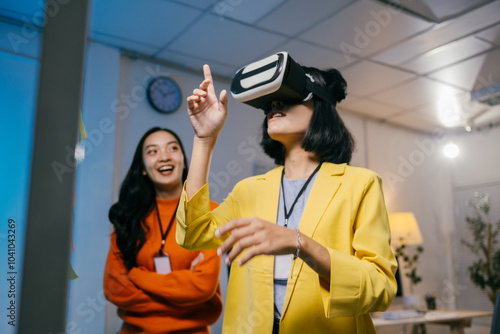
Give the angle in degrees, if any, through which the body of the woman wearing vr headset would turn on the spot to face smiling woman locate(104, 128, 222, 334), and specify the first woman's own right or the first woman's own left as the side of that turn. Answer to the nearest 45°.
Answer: approximately 90° to the first woman's own right

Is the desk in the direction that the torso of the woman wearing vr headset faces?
no

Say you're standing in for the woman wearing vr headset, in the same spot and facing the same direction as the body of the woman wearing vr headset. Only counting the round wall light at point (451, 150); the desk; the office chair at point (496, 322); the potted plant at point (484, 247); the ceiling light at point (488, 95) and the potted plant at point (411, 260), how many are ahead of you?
0

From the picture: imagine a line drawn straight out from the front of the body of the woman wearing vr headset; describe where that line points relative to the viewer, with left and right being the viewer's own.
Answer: facing the viewer and to the left of the viewer

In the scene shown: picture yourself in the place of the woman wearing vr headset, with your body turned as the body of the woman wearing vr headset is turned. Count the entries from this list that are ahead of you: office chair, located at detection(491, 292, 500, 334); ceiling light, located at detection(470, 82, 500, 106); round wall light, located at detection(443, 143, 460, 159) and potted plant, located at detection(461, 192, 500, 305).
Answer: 0

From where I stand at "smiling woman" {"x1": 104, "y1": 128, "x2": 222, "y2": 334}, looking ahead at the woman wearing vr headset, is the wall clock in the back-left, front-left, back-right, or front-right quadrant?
back-left

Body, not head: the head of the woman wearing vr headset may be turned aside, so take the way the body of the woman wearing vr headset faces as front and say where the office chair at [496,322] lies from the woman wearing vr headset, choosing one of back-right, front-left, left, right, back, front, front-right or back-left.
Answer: back

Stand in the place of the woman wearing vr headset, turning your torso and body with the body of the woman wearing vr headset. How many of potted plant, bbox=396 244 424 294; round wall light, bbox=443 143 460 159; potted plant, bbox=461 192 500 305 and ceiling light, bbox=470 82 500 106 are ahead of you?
0

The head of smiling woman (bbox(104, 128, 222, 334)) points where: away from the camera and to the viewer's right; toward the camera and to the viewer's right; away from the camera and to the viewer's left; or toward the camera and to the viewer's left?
toward the camera and to the viewer's right

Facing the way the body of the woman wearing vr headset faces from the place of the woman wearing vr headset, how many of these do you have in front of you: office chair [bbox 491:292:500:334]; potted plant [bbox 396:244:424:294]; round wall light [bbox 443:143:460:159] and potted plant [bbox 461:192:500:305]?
0

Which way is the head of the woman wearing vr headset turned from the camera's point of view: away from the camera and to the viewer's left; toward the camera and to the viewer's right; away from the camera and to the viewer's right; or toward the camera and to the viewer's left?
toward the camera and to the viewer's left

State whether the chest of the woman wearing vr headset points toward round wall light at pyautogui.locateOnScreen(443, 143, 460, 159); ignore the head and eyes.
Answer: no

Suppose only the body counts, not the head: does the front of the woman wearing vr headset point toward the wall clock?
no
